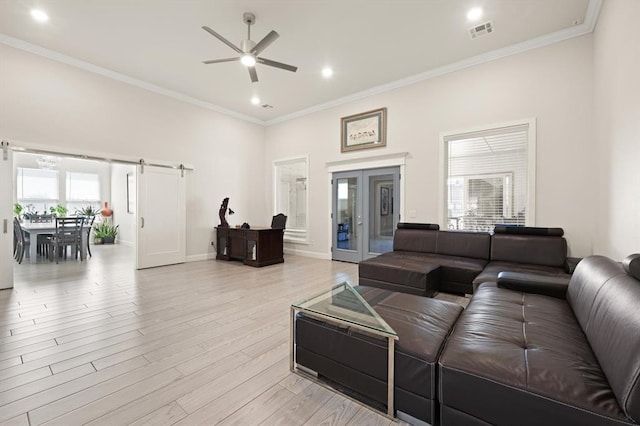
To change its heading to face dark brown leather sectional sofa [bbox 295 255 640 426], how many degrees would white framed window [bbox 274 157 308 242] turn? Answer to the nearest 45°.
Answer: approximately 45° to its left

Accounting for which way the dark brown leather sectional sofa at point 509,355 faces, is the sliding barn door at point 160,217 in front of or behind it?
in front

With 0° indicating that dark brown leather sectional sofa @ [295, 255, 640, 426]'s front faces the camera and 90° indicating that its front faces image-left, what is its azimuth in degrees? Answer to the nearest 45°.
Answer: approximately 90°

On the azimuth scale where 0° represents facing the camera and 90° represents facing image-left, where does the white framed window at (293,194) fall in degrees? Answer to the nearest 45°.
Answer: approximately 45°

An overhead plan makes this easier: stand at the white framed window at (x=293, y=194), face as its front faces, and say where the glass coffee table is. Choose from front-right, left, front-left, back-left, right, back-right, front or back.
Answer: front-left

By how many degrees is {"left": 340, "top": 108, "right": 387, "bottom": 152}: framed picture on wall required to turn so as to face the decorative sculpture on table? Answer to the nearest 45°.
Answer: approximately 45° to its right

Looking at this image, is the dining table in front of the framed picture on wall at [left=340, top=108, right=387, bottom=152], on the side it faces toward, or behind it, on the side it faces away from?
in front

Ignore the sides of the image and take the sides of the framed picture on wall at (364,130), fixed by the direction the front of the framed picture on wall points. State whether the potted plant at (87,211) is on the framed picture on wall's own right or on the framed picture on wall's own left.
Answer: on the framed picture on wall's own right
